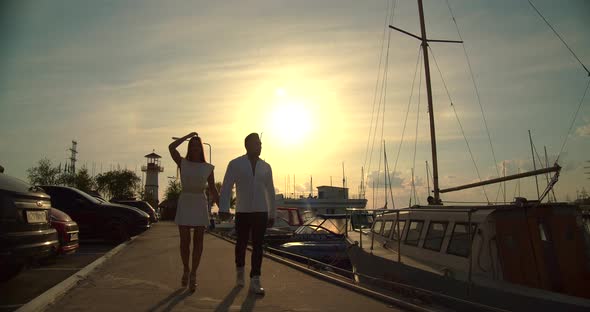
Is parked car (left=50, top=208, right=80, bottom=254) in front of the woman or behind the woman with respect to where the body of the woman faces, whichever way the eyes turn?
behind

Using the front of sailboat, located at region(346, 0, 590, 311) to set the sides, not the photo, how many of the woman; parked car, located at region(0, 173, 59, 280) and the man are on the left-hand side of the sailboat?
3

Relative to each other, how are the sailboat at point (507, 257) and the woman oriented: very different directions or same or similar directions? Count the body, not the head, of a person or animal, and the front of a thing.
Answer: very different directions

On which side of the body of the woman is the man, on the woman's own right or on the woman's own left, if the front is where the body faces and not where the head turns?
on the woman's own left

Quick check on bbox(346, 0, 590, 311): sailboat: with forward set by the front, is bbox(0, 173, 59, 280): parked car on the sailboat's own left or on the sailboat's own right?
on the sailboat's own left

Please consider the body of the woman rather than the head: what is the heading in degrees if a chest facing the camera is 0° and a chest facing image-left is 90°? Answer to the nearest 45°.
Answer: approximately 0°

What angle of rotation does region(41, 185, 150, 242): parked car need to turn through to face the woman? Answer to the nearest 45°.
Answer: approximately 45° to its right

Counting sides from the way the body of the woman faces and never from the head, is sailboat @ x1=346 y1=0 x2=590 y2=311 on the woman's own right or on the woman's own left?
on the woman's own left

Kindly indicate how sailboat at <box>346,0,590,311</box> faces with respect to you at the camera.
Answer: facing away from the viewer and to the left of the viewer

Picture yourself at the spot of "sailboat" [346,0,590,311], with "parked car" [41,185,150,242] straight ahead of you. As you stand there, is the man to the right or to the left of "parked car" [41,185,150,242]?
left
